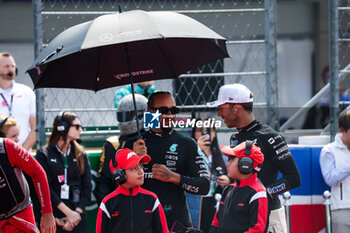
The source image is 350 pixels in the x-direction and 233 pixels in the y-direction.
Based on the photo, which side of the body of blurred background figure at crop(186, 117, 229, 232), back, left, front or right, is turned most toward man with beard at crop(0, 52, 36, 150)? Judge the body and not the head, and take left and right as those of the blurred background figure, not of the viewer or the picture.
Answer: right

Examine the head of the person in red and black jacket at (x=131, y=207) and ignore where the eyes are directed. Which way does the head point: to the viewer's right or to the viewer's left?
to the viewer's right

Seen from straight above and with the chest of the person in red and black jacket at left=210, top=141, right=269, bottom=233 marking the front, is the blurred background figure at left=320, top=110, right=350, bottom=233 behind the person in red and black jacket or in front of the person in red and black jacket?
behind

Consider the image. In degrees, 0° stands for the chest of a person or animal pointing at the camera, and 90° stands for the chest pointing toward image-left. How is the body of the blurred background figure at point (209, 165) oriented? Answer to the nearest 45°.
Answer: approximately 0°

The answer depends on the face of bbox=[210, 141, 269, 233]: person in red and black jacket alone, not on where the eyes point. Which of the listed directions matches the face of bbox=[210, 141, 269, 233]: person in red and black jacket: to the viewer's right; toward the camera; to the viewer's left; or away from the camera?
to the viewer's left

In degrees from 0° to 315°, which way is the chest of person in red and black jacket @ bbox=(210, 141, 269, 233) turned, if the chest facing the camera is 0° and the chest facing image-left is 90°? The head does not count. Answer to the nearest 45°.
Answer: approximately 45°

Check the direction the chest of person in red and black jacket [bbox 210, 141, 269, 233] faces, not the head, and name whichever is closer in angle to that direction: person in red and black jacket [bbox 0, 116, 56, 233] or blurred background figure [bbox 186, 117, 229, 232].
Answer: the person in red and black jacket

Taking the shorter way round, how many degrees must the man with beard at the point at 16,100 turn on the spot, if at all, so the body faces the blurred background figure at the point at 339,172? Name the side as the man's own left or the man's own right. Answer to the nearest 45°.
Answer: approximately 45° to the man's own left
